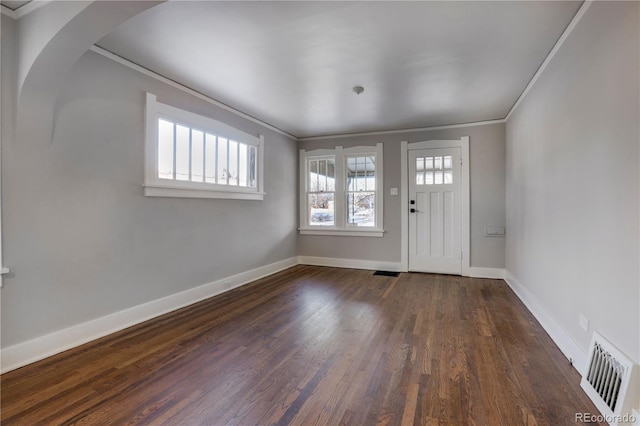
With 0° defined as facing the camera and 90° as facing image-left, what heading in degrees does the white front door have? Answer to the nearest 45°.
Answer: approximately 0°

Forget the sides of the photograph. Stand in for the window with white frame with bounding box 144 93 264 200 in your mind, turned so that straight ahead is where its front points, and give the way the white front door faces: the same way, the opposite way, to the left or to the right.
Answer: to the right

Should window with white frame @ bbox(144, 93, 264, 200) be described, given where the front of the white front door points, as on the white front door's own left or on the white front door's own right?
on the white front door's own right

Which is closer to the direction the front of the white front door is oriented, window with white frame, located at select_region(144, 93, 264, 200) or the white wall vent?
the white wall vent

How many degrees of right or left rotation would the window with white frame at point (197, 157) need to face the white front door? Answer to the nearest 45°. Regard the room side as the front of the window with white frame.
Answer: approximately 45° to its left

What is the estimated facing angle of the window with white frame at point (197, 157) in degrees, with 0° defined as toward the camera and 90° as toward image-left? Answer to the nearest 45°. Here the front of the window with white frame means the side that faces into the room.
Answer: approximately 315°

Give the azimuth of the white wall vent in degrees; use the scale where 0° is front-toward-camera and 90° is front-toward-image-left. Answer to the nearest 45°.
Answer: approximately 45°

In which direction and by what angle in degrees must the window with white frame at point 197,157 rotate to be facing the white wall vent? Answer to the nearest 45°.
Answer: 0° — it already faces it

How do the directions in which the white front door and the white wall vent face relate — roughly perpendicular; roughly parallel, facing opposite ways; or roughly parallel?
roughly perpendicular
